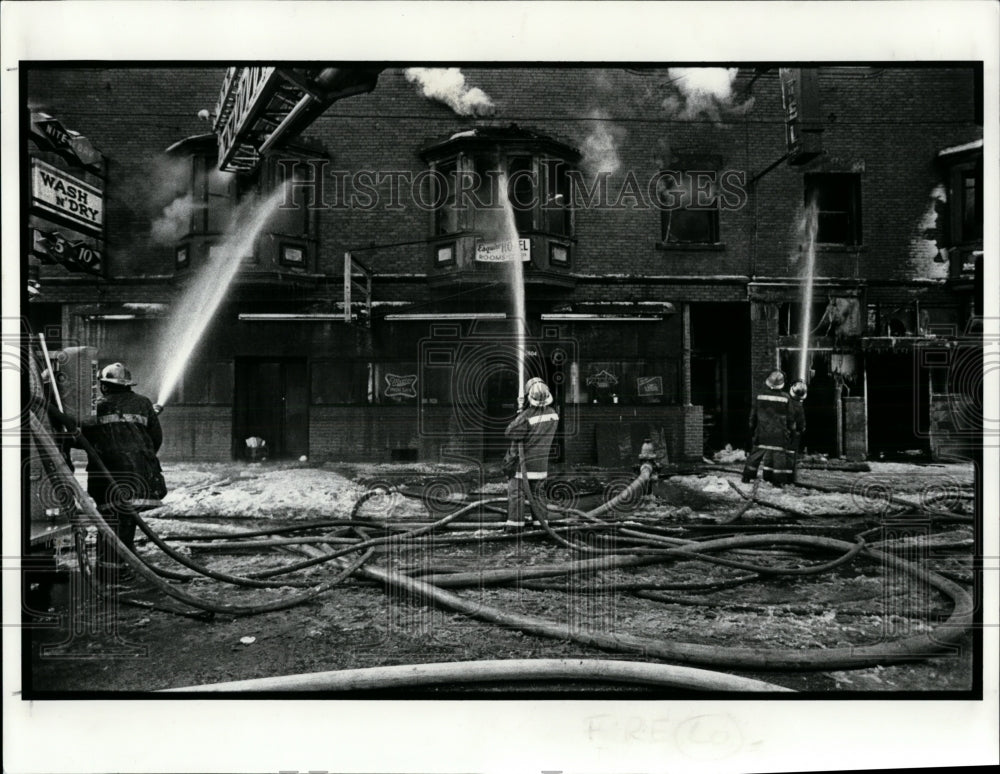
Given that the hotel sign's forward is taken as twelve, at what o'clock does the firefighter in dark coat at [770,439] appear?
The firefighter in dark coat is roughly at 9 o'clock from the hotel sign.

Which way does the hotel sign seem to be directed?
toward the camera

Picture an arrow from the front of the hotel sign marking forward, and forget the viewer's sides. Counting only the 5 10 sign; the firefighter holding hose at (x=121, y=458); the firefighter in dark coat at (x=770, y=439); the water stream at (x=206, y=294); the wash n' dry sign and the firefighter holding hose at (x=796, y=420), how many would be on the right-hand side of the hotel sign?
4

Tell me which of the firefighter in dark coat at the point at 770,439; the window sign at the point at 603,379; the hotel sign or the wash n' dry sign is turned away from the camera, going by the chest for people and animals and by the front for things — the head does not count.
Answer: the firefighter in dark coat

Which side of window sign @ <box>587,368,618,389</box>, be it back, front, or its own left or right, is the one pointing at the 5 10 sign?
right

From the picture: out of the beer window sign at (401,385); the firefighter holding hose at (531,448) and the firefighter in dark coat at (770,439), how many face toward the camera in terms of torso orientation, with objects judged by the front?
1

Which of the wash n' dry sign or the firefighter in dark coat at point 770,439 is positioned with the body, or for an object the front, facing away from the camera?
the firefighter in dark coat

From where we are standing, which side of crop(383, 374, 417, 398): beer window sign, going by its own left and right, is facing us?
front

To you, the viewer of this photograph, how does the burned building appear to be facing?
facing the viewer

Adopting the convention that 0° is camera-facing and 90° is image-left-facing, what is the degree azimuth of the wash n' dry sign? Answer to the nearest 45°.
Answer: approximately 315°

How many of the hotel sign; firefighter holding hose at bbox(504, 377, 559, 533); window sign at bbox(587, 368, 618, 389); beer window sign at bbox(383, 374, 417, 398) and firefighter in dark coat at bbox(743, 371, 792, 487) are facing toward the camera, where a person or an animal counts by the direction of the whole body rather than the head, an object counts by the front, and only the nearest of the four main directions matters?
3

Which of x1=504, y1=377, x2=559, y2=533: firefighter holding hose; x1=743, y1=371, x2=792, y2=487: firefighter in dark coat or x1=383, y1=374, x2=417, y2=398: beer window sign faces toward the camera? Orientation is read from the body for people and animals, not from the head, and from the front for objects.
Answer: the beer window sign

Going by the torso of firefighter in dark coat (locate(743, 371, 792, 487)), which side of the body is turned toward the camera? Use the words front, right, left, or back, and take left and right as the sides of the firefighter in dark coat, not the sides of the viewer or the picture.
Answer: back

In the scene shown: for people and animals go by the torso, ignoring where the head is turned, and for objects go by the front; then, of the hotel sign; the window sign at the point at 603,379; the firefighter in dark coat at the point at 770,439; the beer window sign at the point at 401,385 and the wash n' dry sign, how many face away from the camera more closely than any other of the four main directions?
1

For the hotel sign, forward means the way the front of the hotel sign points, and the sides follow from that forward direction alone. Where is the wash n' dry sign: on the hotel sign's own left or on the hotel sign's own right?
on the hotel sign's own right
